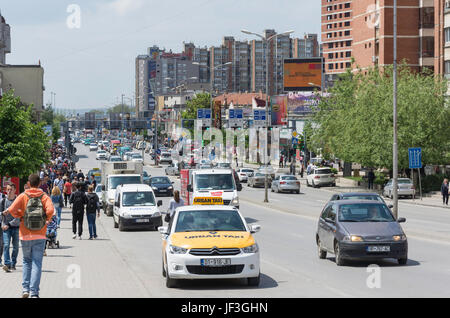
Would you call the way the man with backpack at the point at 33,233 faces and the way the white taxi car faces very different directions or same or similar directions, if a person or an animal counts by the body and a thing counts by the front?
very different directions

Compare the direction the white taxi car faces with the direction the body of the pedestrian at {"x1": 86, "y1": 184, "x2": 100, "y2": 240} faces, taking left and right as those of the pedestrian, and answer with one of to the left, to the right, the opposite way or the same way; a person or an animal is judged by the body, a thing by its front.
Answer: the opposite way

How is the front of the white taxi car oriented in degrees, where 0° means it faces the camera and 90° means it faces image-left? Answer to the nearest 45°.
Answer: approximately 0°

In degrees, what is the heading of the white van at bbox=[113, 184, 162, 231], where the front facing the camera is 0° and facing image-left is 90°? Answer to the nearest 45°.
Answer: approximately 0°

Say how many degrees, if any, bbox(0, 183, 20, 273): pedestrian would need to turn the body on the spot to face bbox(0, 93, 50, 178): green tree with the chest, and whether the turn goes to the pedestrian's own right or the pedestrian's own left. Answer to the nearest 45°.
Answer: approximately 180°

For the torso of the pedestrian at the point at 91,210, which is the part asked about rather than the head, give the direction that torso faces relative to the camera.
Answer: away from the camera

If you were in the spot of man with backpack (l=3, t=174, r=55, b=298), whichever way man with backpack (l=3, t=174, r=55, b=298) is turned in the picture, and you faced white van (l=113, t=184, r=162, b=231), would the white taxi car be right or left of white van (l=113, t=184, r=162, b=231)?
right

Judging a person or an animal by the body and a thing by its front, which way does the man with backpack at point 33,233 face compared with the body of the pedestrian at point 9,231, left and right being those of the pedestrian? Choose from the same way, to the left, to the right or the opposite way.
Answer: the opposite way

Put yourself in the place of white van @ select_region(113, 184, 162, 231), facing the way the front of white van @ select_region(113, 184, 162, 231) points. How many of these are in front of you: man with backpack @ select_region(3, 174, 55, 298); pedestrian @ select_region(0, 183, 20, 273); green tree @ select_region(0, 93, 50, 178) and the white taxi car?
3

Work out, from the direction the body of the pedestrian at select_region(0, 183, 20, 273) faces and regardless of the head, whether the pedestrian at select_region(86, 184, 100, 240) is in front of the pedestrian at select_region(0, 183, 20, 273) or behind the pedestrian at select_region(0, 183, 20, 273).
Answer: behind

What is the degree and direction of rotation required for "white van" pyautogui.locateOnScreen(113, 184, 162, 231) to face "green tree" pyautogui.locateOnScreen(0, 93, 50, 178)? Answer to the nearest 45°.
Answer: approximately 135° to its right

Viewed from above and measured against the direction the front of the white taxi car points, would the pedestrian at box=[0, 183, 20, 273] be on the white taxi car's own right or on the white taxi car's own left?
on the white taxi car's own right
